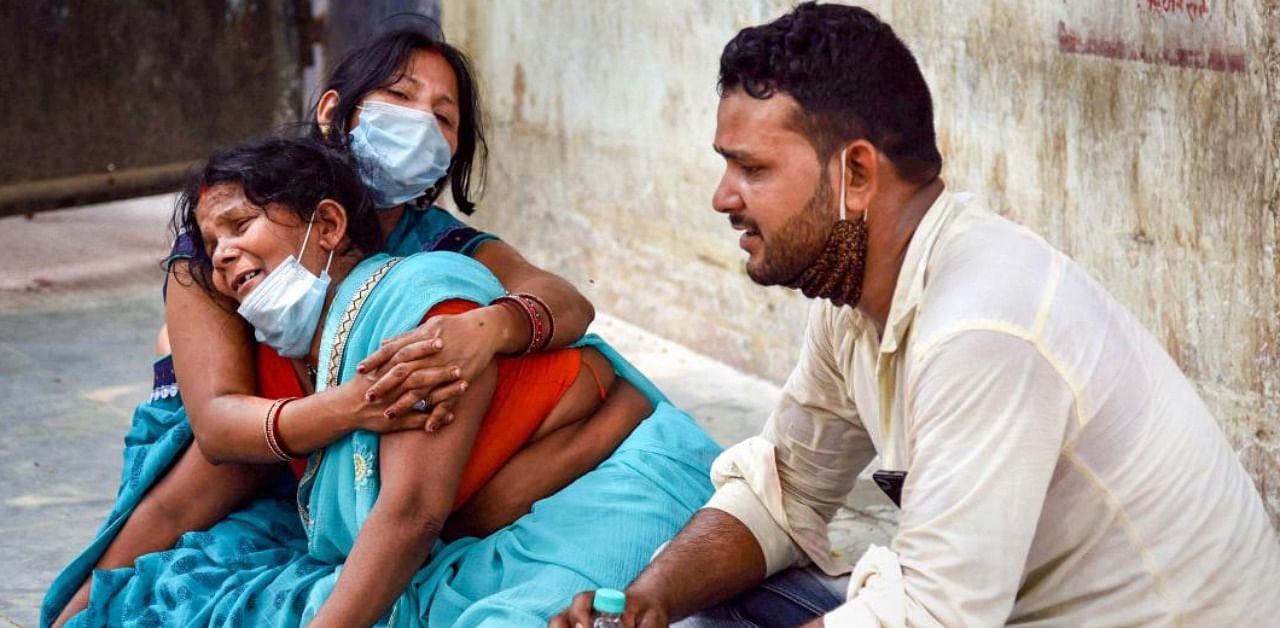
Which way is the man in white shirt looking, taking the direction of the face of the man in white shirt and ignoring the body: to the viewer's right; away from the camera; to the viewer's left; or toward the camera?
to the viewer's left

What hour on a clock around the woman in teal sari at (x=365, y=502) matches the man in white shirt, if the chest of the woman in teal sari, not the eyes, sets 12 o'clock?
The man in white shirt is roughly at 9 o'clock from the woman in teal sari.

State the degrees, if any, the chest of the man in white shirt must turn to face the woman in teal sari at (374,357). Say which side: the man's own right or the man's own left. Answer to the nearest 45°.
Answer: approximately 45° to the man's own right

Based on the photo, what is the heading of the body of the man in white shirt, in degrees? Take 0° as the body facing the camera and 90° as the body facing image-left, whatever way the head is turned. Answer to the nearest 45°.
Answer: approximately 90°
